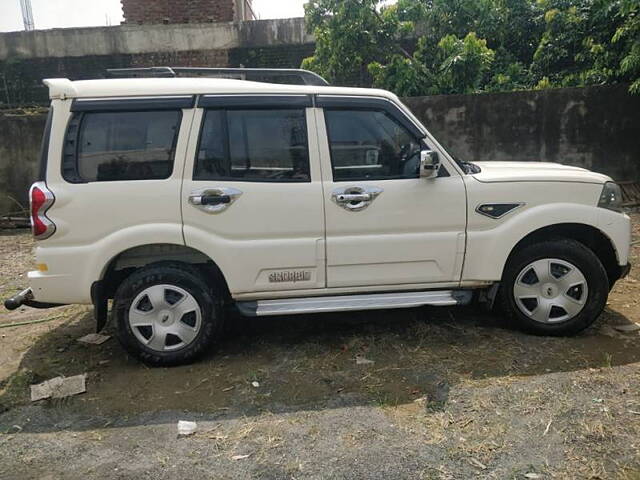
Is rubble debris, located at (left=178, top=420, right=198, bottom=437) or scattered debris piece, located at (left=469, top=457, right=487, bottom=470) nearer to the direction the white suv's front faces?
the scattered debris piece

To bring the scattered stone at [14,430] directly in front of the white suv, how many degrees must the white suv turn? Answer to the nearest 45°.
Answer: approximately 135° to its right

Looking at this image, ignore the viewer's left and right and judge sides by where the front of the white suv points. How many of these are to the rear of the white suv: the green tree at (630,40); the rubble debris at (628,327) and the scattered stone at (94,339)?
1

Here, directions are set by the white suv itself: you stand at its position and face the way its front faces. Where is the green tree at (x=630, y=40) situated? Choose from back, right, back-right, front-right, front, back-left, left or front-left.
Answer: front-left

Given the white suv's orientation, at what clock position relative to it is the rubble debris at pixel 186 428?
The rubble debris is roughly at 4 o'clock from the white suv.

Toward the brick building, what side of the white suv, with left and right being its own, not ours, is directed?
left

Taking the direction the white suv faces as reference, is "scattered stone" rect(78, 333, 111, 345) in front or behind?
behind

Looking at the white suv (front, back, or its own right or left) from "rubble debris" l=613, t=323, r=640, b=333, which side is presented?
front

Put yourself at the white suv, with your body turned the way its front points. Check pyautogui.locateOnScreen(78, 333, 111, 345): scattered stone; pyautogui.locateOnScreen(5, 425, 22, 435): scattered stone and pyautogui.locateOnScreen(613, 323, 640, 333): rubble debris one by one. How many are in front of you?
1

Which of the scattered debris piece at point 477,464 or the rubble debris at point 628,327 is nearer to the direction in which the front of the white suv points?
the rubble debris

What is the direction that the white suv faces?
to the viewer's right

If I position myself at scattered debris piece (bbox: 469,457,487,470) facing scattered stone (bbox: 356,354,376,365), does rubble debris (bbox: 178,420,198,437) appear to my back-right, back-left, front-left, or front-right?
front-left

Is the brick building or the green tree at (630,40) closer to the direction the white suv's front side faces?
the green tree
